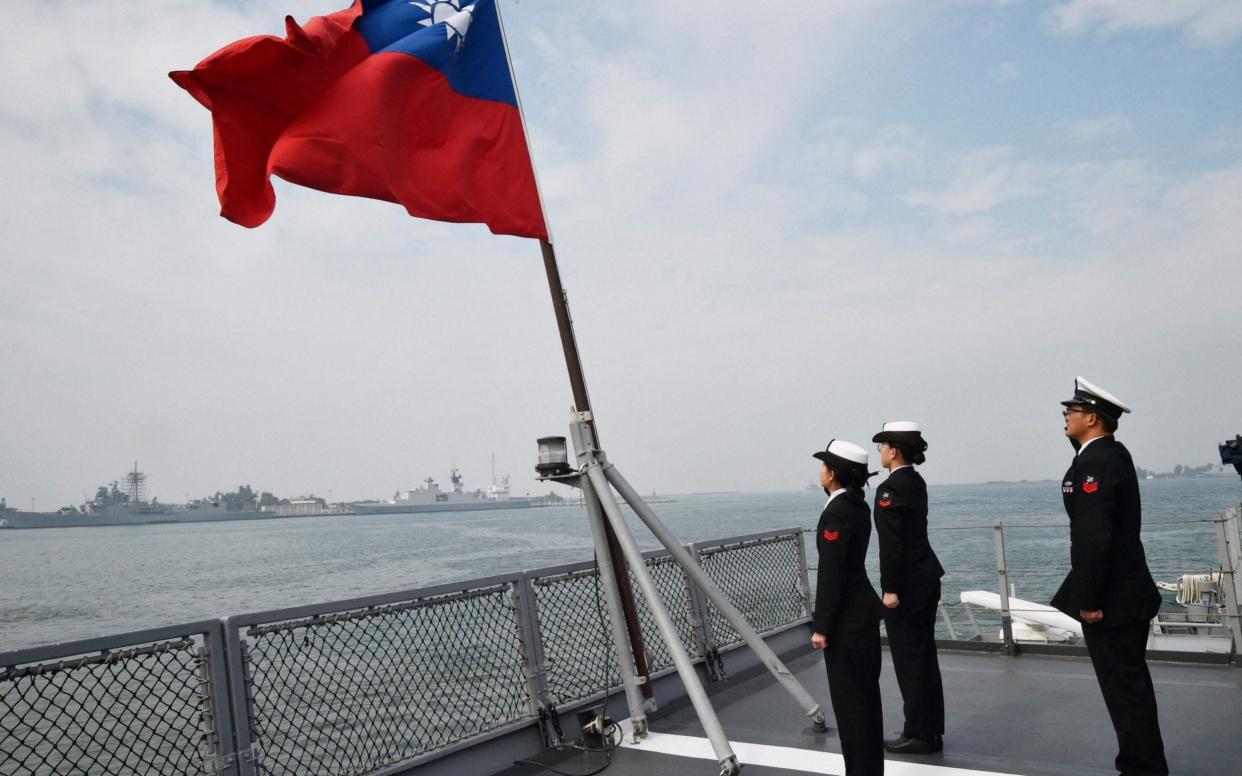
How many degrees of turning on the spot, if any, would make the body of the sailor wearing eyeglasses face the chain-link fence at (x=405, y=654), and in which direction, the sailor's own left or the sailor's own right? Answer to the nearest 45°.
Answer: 0° — they already face it

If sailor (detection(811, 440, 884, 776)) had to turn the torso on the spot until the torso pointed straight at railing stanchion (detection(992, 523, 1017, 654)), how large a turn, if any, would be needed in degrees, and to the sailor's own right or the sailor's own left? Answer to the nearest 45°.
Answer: approximately 90° to the sailor's own right

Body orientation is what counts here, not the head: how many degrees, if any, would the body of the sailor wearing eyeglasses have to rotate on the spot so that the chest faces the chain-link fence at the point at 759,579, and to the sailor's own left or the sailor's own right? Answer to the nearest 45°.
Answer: approximately 45° to the sailor's own right

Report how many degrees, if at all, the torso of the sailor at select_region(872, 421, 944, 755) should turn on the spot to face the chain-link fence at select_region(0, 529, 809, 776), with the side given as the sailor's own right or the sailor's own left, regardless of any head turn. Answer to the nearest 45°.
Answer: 0° — they already face it

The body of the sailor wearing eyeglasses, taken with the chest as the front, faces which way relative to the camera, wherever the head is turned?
to the viewer's left

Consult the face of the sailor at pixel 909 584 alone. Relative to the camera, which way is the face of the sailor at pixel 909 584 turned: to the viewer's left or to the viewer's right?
to the viewer's left

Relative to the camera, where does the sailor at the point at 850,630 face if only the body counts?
to the viewer's left

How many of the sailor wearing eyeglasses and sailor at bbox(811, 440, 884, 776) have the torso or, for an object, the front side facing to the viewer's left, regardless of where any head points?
2

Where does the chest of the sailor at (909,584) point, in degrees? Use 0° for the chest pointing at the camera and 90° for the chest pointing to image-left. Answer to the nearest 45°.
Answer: approximately 90°
